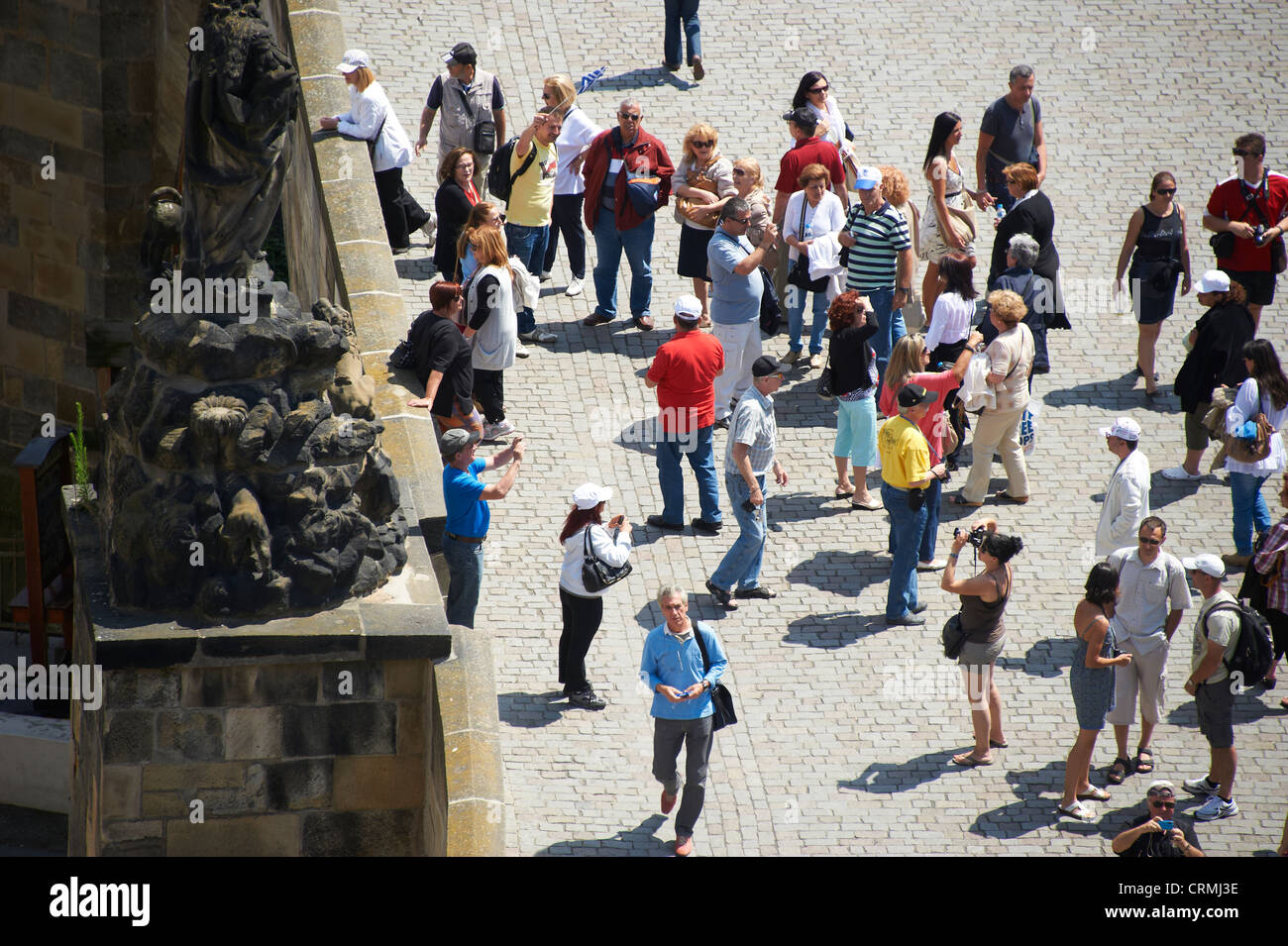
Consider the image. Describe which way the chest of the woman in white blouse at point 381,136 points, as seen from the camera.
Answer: to the viewer's left

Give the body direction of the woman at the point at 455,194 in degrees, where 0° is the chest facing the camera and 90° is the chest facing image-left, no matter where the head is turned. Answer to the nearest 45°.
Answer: approximately 315°

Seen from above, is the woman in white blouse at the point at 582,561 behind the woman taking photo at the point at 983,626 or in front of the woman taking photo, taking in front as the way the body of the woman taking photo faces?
in front

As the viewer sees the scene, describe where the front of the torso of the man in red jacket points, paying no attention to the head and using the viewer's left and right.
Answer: facing the viewer

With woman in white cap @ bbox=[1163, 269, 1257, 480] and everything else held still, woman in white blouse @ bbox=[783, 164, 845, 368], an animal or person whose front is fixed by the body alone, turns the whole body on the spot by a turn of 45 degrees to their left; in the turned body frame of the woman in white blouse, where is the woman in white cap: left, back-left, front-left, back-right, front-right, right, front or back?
front-left

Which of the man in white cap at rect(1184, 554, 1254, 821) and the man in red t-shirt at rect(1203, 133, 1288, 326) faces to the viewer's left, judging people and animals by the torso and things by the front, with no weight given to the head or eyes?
the man in white cap

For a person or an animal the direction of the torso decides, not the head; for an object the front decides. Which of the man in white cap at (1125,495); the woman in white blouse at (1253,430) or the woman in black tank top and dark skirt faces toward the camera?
the woman in black tank top and dark skirt

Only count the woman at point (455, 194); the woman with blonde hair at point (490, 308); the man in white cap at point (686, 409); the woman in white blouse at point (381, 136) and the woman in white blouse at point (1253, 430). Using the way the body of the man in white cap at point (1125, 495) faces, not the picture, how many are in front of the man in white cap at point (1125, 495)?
4

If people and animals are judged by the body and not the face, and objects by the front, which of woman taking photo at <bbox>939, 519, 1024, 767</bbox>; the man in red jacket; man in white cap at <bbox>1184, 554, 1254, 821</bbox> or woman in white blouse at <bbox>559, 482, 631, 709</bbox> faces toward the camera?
the man in red jacket

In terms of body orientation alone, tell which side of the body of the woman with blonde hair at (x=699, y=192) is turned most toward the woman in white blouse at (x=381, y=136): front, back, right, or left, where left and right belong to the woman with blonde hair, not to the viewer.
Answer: right

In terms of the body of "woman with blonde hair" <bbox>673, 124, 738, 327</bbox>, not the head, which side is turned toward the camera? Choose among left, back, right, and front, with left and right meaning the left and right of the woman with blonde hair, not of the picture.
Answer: front

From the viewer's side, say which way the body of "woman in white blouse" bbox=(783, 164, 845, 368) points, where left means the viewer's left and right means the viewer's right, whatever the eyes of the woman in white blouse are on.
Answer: facing the viewer

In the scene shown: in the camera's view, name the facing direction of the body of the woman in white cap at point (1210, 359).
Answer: to the viewer's left

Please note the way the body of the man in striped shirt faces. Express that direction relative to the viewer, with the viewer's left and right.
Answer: facing the viewer and to the left of the viewer

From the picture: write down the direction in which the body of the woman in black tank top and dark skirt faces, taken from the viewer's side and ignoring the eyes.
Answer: toward the camera

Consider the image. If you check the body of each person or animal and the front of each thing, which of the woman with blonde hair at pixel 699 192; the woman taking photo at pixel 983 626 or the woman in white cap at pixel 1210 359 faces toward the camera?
the woman with blonde hair

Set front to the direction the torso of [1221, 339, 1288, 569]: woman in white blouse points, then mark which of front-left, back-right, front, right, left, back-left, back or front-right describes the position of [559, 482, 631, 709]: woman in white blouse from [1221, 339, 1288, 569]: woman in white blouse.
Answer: front-left
